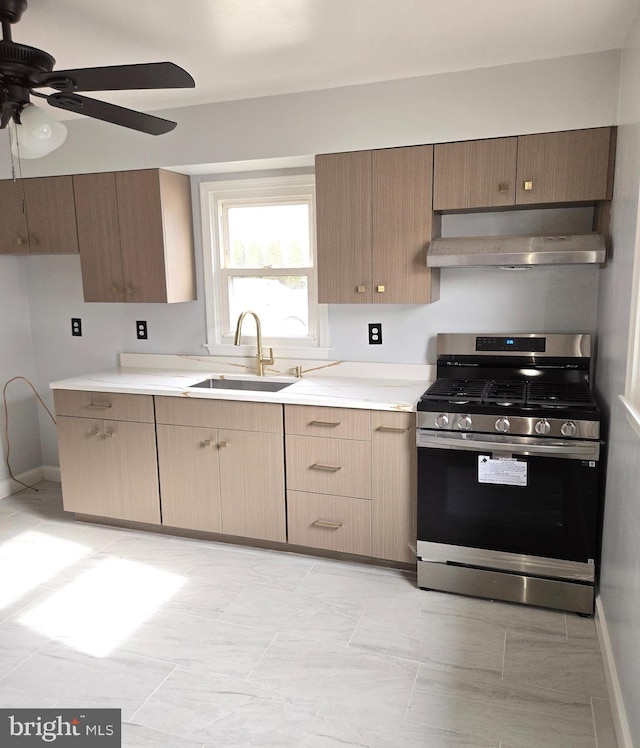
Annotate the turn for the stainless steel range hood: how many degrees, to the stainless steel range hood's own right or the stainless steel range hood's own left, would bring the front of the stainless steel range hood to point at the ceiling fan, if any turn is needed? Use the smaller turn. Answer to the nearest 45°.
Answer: approximately 45° to the stainless steel range hood's own right

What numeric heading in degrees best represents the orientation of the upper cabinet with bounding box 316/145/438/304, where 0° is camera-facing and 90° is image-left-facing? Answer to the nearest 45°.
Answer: approximately 0°

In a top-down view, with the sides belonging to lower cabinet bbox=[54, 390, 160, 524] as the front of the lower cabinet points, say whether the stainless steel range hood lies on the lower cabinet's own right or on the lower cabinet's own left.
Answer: on the lower cabinet's own left

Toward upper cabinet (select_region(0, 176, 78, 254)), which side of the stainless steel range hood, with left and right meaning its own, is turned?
right

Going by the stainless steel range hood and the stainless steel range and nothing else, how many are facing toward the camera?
2

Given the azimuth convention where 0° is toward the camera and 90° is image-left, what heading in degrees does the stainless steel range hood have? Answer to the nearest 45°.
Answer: approximately 0°

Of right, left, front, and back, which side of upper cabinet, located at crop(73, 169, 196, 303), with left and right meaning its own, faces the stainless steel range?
left

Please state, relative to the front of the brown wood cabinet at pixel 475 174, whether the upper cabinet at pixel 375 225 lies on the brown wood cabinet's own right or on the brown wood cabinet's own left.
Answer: on the brown wood cabinet's own right
